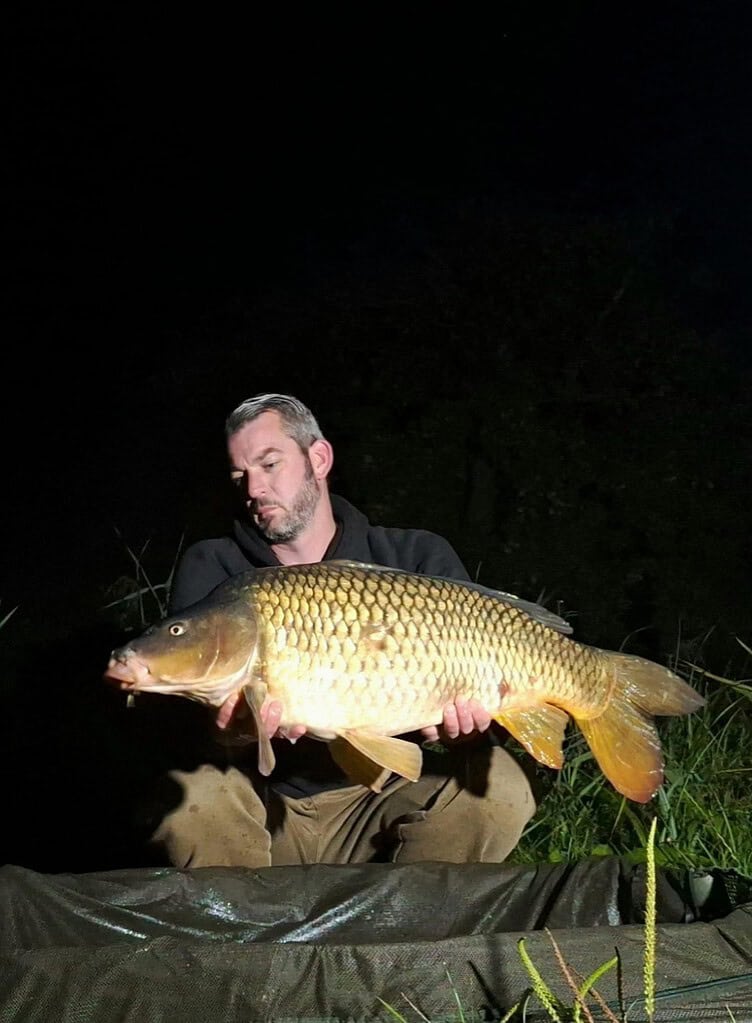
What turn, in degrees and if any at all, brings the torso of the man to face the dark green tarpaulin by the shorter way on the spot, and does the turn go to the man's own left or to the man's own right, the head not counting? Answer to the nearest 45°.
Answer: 0° — they already face it

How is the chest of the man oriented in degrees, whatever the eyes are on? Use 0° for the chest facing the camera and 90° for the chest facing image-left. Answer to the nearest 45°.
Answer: approximately 0°
